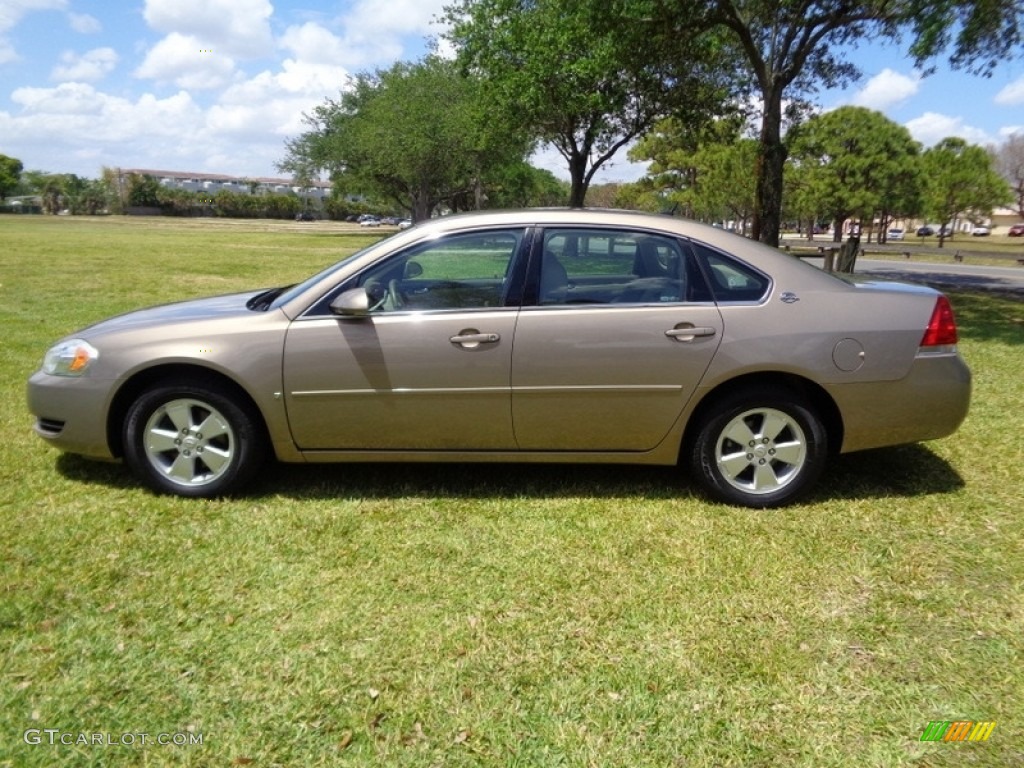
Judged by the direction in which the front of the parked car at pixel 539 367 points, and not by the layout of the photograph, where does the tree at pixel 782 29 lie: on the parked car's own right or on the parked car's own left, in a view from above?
on the parked car's own right

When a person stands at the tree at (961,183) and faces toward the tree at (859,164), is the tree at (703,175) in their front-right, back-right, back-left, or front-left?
front-right

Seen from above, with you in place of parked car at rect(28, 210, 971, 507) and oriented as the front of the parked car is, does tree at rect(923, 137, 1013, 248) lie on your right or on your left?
on your right

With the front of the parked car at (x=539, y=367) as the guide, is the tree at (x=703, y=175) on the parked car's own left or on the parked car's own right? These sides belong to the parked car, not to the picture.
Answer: on the parked car's own right

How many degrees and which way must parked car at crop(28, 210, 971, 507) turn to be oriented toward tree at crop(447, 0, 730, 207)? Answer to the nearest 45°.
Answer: approximately 90° to its right

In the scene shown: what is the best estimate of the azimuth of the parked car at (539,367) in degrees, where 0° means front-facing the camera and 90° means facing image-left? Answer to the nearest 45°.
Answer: approximately 90°
